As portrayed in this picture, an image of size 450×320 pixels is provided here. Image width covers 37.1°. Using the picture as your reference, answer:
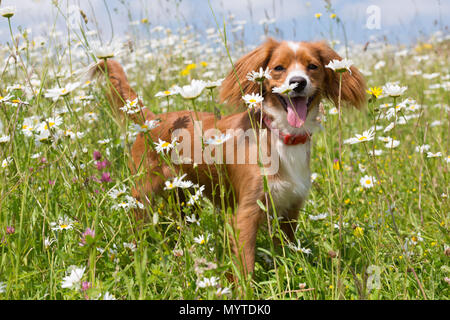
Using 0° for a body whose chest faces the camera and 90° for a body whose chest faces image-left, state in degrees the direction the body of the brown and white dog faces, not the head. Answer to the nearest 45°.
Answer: approximately 315°

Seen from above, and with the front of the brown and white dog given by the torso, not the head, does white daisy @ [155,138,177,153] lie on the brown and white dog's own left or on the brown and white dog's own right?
on the brown and white dog's own right
